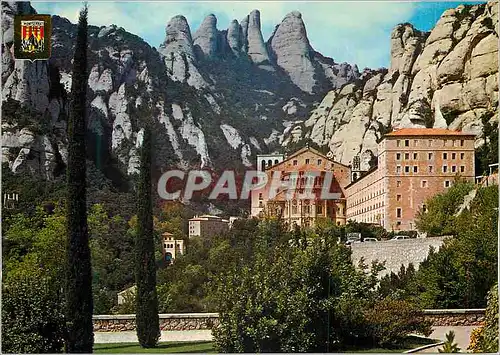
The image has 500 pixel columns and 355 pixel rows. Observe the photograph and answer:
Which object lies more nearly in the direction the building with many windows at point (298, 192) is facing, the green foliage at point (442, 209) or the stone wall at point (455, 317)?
the stone wall

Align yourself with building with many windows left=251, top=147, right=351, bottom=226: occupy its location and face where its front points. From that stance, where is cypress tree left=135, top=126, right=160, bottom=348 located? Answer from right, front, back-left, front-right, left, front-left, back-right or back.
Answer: front-right

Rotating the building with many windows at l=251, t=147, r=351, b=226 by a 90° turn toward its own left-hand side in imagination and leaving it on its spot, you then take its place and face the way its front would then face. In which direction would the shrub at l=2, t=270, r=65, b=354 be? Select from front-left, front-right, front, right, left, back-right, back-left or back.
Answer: back-right

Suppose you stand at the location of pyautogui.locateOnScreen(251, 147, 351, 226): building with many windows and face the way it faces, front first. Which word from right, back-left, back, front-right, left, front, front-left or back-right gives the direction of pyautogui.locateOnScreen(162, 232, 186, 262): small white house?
right

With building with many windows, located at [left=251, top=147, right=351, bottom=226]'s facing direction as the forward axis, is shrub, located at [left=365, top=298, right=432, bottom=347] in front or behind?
in front

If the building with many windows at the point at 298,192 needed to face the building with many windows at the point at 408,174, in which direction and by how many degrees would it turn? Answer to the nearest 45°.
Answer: approximately 90° to its left

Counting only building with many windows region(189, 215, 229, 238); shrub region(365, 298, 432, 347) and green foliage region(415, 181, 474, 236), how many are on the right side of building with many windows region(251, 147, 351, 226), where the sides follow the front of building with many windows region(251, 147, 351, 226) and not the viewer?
1

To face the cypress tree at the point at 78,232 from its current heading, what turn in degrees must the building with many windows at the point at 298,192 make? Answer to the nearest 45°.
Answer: approximately 45° to its right

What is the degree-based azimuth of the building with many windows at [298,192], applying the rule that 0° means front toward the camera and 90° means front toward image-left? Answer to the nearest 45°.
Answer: approximately 0°
